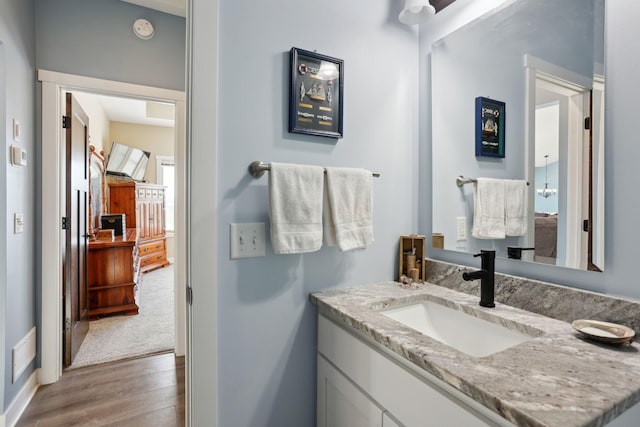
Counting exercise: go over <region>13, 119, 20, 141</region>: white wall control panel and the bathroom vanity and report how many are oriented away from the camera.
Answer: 0

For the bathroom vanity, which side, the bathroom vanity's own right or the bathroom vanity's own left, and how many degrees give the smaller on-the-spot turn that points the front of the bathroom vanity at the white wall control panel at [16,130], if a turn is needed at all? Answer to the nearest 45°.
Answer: approximately 45° to the bathroom vanity's own right

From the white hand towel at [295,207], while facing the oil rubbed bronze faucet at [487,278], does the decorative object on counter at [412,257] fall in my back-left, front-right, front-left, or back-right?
front-left

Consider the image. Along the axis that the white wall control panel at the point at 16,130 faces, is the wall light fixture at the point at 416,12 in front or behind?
in front

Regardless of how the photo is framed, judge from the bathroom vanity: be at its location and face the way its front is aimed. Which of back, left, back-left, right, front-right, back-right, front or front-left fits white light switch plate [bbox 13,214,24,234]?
front-right

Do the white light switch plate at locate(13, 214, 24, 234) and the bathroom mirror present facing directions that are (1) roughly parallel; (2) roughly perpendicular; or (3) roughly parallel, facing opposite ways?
roughly parallel, facing opposite ways

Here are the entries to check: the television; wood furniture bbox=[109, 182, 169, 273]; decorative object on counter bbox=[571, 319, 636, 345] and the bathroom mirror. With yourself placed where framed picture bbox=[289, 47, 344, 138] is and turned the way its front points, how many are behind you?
2

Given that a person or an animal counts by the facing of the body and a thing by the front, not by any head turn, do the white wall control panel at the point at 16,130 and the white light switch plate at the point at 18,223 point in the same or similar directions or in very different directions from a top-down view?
same or similar directions

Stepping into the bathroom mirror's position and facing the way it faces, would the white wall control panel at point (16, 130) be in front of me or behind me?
in front

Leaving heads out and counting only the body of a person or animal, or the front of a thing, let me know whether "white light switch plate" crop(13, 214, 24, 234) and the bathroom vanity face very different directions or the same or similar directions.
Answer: very different directions

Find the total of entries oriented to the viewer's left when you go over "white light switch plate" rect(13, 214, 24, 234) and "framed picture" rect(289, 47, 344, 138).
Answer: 0

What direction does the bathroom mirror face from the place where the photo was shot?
facing the viewer and to the left of the viewer

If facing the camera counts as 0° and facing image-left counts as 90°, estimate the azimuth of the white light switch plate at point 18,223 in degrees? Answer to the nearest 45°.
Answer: approximately 315°

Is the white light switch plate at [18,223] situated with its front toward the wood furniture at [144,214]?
no

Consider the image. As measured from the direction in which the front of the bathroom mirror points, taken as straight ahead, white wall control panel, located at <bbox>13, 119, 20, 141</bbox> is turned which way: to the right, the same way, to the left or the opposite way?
the opposite way

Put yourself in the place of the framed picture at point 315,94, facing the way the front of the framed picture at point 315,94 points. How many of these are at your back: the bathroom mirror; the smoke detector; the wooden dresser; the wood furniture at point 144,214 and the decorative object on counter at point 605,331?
3

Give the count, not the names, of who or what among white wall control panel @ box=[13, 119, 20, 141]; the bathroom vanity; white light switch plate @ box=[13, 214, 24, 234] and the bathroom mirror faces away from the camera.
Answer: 0

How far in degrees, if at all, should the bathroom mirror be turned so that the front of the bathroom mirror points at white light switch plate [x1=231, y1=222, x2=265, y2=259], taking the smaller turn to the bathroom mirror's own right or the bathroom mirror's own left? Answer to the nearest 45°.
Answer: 0° — it already faces it

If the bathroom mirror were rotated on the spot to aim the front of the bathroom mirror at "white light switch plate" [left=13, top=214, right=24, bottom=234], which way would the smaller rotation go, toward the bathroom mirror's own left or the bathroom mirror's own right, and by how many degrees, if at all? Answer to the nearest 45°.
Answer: approximately 45° to the bathroom mirror's own right
